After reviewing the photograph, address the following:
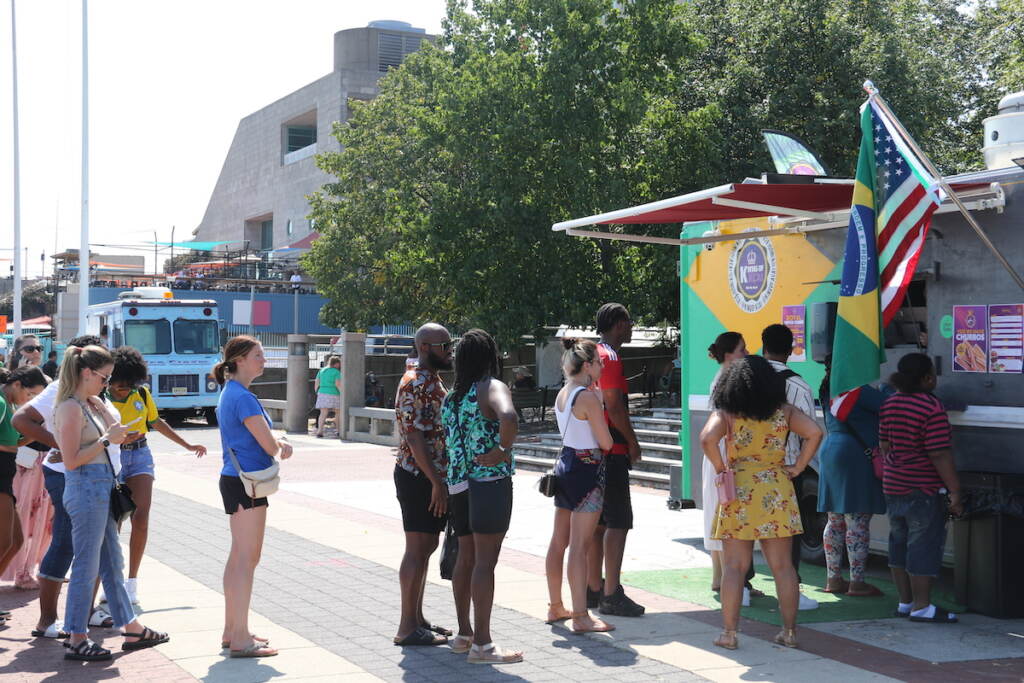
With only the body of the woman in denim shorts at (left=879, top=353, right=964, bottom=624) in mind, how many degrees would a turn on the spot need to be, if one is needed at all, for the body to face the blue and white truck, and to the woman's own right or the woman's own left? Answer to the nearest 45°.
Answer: approximately 90° to the woman's own left

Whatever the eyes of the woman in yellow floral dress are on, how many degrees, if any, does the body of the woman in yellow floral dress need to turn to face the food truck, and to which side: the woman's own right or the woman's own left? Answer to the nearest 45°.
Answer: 0° — they already face it

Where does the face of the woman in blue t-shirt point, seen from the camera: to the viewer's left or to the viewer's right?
to the viewer's right

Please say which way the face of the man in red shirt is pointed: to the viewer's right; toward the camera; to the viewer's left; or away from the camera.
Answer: to the viewer's right

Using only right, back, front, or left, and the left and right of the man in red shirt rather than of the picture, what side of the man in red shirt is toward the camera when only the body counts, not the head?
right

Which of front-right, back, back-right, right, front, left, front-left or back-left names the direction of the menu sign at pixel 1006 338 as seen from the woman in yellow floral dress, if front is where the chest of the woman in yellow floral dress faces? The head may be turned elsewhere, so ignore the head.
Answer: front-right

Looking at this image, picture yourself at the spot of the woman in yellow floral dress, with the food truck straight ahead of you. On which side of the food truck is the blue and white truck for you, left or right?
left

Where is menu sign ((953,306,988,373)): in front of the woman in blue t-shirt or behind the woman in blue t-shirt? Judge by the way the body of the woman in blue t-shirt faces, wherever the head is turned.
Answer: in front

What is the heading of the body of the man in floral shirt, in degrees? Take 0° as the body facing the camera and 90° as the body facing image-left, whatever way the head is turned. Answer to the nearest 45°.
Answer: approximately 270°

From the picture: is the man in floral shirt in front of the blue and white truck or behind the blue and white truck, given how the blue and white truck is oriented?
in front

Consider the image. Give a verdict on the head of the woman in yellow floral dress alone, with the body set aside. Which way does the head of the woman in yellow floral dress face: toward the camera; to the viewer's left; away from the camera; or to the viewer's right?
away from the camera

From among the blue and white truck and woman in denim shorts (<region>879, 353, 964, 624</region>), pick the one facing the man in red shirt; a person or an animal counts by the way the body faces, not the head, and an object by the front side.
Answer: the blue and white truck

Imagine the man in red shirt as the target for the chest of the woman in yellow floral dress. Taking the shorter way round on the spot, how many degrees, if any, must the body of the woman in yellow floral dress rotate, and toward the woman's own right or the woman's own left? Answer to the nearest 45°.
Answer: approximately 45° to the woman's own left

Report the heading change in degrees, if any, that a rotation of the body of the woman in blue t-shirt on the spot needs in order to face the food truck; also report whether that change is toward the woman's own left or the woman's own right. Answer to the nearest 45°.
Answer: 0° — they already face it

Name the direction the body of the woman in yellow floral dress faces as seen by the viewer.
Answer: away from the camera

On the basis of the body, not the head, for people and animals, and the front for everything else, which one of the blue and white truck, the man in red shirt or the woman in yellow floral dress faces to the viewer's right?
the man in red shirt
